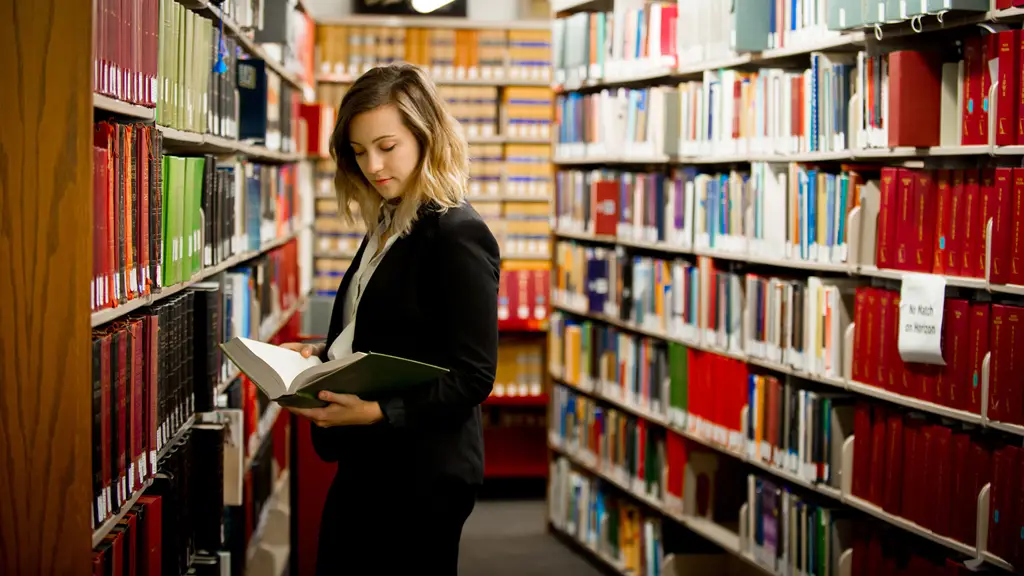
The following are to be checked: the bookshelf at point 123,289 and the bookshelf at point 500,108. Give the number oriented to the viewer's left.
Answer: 0

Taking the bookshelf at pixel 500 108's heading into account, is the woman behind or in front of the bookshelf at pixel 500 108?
in front

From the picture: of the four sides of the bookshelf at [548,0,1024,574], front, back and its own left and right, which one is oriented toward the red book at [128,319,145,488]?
front

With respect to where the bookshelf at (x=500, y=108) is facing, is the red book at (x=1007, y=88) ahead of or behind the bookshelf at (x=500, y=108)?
ahead

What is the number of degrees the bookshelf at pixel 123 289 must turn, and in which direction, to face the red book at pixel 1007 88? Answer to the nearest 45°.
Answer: approximately 45° to its left

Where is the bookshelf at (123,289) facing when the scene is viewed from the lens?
facing the viewer and to the right of the viewer

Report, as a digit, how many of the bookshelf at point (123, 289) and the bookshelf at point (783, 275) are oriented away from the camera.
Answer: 0

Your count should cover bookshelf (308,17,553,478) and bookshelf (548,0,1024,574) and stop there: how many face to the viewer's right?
0

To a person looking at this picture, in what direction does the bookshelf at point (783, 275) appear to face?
facing the viewer and to the left of the viewer

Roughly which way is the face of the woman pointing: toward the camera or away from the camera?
toward the camera

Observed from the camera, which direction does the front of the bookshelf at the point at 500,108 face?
facing the viewer
